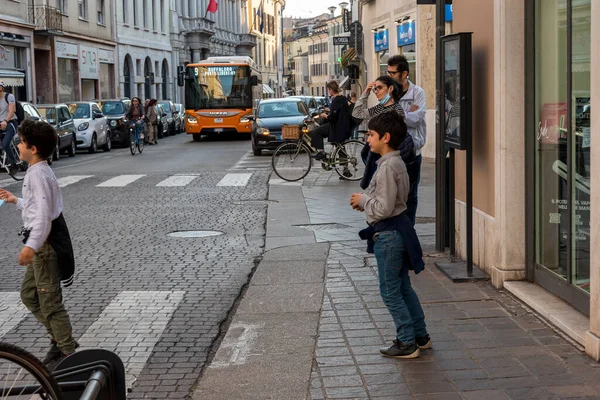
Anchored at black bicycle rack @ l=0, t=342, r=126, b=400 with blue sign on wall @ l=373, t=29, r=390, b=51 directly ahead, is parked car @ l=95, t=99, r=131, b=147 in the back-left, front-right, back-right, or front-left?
front-left

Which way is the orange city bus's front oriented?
toward the camera

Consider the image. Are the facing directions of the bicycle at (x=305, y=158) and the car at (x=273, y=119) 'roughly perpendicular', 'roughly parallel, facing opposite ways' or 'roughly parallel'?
roughly perpendicular

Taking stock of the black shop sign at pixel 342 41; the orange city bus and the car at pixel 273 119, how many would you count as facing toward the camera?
3

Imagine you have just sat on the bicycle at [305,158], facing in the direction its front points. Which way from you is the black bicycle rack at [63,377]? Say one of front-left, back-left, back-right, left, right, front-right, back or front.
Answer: left

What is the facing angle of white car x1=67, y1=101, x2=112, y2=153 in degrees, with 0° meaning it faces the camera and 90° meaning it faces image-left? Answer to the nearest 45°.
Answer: approximately 45°

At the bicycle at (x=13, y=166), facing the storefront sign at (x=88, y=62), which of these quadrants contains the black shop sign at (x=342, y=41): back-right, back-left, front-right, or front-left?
front-right

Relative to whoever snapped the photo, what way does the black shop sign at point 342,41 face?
facing the viewer

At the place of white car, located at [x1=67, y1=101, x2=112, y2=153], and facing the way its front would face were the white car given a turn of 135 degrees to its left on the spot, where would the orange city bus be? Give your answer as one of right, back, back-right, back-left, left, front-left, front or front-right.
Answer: front-left

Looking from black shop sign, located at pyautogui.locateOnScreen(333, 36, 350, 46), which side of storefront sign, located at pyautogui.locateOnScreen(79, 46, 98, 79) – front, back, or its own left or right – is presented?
front

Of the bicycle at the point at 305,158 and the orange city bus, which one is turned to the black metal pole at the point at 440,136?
the orange city bus

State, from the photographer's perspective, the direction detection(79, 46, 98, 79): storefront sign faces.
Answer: facing the viewer and to the right of the viewer

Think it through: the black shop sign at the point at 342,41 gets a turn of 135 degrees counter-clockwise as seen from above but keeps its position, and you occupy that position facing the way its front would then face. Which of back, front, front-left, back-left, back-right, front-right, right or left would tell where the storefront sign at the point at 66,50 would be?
back-left

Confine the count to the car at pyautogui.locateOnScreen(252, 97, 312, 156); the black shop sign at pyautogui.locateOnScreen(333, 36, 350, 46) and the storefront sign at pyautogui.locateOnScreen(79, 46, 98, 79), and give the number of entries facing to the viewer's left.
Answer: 0

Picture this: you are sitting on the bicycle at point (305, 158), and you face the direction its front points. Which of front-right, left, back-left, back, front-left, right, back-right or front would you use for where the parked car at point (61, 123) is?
front-right

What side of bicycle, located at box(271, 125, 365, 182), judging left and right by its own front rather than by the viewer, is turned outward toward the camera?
left

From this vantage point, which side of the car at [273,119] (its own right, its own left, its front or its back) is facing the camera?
front
